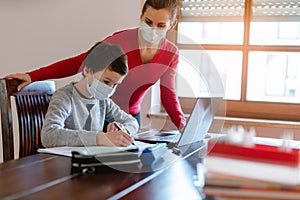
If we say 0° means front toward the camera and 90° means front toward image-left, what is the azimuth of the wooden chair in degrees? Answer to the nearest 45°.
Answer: approximately 315°

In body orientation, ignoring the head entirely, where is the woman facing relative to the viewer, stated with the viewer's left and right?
facing the viewer

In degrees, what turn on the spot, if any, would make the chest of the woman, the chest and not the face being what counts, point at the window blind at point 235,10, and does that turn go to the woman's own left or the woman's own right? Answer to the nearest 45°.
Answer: approximately 135° to the woman's own left

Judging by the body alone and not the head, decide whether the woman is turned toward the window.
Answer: no

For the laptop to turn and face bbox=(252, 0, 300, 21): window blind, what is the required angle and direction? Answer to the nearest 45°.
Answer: approximately 90° to its right

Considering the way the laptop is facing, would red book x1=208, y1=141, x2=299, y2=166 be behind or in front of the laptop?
behind

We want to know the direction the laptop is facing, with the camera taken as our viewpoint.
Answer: facing away from the viewer and to the left of the viewer

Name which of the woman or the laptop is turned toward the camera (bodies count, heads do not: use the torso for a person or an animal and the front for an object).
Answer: the woman

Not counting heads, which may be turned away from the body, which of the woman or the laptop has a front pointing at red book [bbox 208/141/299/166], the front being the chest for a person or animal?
the woman

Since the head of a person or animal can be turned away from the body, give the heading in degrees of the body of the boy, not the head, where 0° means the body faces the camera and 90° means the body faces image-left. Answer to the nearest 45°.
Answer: approximately 315°

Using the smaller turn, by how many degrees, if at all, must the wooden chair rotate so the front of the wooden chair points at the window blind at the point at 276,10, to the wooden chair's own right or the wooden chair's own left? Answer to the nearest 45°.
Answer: approximately 45° to the wooden chair's own left

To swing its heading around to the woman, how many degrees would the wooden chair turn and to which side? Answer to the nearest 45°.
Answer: approximately 45° to its left

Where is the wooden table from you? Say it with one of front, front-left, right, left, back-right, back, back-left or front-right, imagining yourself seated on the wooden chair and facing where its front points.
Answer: front-right

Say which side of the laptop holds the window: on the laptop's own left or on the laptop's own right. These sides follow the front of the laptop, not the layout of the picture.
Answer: on the laptop's own right

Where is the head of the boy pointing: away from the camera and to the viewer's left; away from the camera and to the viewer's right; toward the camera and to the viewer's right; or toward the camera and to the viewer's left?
toward the camera and to the viewer's right

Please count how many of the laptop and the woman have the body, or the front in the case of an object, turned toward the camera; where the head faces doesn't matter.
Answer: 1

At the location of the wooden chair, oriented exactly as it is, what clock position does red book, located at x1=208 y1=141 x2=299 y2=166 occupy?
The red book is roughly at 1 o'clock from the wooden chair.

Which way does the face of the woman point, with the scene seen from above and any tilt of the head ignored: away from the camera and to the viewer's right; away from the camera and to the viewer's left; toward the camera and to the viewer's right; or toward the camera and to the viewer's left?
toward the camera and to the viewer's left

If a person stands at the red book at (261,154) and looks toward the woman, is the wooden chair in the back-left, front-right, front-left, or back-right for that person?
front-left
